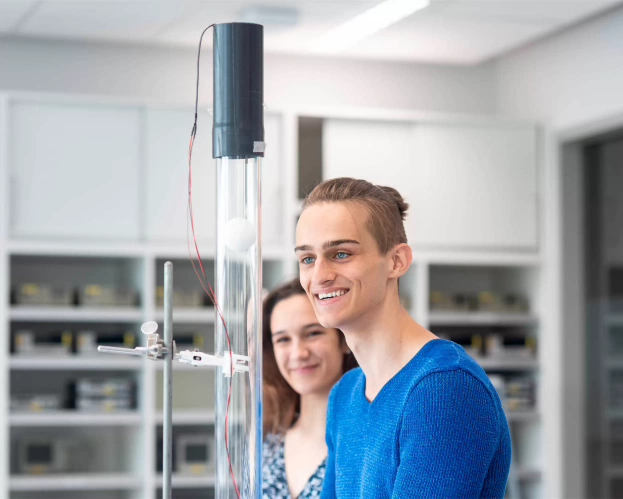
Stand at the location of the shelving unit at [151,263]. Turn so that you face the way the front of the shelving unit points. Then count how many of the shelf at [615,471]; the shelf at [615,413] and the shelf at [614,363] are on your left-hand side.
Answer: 3

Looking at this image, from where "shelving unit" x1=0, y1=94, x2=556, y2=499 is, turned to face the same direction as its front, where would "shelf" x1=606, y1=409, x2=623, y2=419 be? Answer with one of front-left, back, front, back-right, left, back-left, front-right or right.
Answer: left

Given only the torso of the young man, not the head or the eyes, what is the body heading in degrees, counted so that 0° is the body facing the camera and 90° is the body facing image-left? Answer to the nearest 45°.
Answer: approximately 45°

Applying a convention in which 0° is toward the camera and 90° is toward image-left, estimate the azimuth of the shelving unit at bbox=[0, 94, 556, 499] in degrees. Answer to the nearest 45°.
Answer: approximately 0°

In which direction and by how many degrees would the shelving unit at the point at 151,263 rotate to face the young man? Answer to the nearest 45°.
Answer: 0° — it already faces them

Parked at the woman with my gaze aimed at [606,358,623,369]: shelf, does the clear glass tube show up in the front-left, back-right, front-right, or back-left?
back-right

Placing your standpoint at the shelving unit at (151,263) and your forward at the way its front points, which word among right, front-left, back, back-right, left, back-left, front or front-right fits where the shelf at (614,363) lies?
left

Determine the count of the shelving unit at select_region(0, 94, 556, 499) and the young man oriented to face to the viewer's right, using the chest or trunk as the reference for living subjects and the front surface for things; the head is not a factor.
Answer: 0
